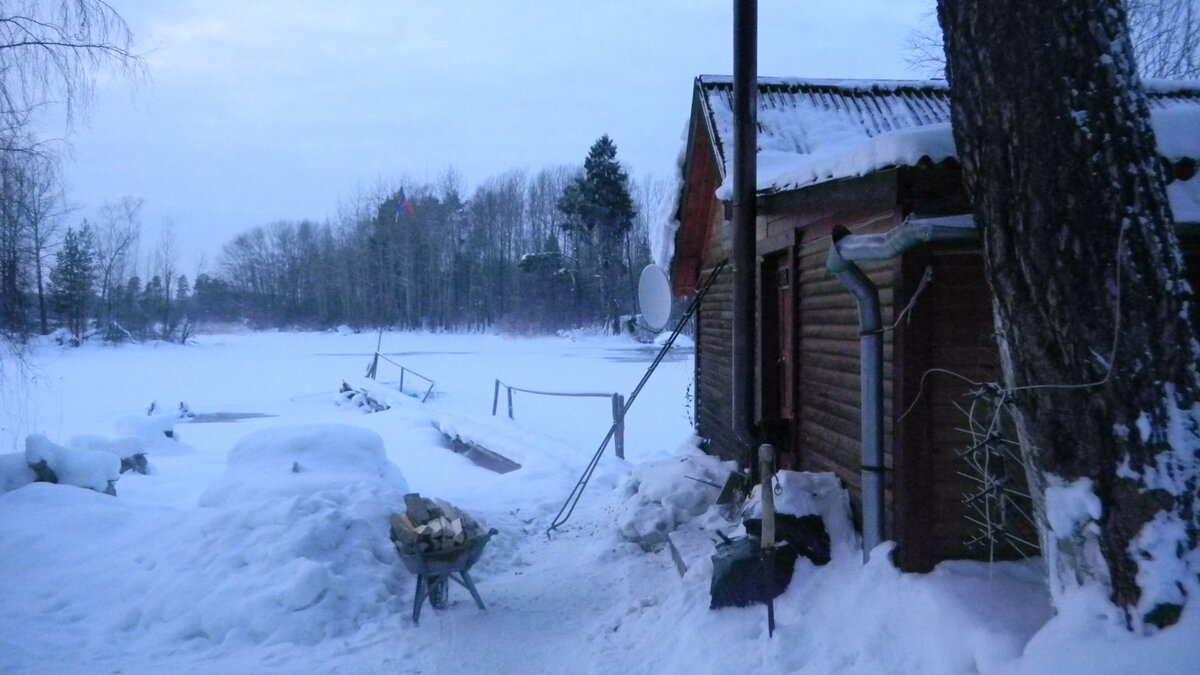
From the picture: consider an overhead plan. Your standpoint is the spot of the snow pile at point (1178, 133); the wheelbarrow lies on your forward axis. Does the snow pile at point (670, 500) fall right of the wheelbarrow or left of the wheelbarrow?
right

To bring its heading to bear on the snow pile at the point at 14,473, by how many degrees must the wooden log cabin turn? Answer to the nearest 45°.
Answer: approximately 45° to its right
